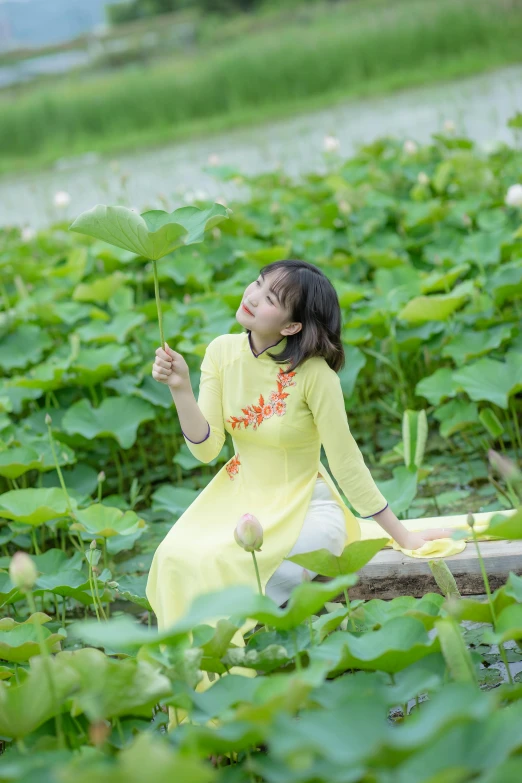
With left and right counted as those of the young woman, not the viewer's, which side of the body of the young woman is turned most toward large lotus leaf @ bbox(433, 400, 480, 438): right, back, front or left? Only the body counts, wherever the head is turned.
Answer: back

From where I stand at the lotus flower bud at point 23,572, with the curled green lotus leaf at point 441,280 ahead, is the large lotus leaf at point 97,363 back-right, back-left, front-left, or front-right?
front-left

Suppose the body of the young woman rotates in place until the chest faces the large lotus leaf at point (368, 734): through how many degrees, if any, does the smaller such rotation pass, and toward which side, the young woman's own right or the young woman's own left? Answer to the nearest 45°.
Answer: approximately 45° to the young woman's own left

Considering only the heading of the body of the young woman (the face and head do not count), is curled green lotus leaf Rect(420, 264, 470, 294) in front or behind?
behind

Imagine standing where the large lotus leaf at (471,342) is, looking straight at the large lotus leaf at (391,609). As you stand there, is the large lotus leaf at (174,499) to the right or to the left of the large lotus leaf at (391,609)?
right

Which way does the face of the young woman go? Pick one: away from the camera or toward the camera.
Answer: toward the camera

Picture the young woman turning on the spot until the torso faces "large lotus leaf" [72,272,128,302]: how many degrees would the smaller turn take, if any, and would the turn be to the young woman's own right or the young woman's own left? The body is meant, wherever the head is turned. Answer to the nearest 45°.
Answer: approximately 135° to the young woman's own right

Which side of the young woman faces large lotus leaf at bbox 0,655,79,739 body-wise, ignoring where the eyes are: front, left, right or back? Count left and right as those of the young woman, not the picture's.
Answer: front
